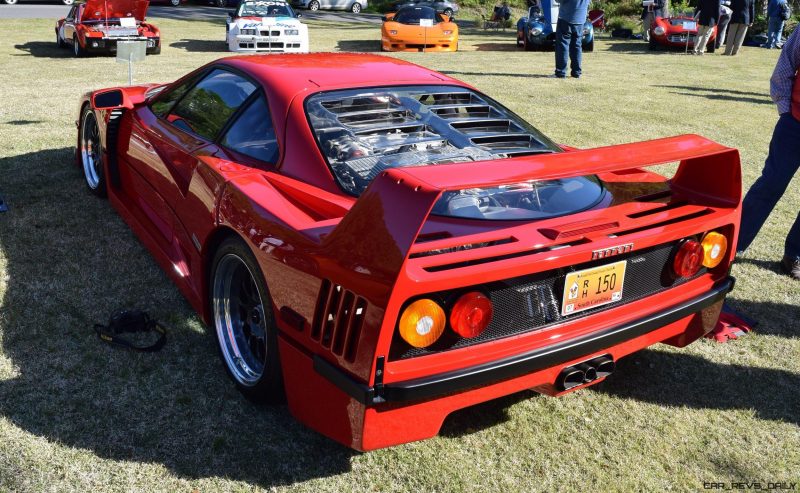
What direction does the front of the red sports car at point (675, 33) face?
toward the camera

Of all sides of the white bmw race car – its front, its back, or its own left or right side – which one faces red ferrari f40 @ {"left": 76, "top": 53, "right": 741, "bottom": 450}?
front

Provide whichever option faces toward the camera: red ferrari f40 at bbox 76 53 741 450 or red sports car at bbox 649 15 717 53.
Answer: the red sports car

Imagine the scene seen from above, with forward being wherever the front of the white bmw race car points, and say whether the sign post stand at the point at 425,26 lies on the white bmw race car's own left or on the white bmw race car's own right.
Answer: on the white bmw race car's own left

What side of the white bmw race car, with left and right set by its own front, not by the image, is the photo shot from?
front

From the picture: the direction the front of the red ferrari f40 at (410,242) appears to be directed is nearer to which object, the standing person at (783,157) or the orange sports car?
the orange sports car

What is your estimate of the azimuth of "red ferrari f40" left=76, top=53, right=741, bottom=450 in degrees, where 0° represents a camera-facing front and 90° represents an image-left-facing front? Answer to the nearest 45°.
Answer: approximately 135°
